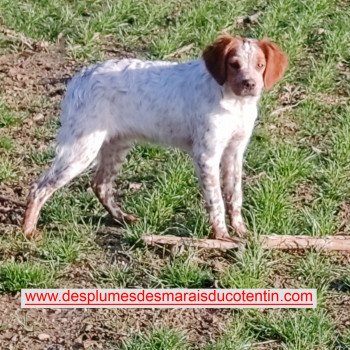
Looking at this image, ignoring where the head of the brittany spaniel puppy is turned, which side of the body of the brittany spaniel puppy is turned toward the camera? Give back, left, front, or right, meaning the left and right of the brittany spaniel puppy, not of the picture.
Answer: right
